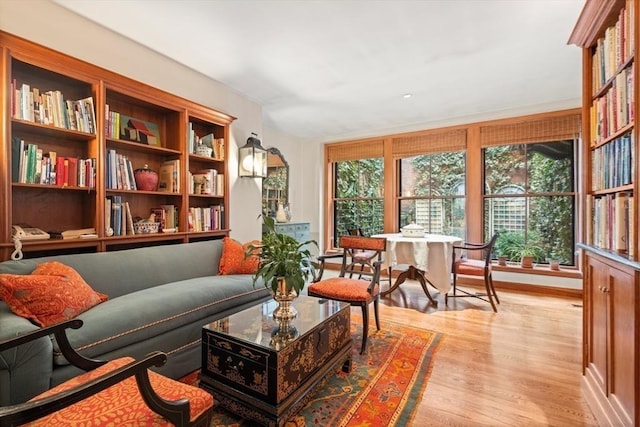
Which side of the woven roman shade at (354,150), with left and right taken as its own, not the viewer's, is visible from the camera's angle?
front

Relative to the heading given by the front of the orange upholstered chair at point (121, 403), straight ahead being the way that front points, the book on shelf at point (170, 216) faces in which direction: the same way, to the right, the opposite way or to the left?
to the right

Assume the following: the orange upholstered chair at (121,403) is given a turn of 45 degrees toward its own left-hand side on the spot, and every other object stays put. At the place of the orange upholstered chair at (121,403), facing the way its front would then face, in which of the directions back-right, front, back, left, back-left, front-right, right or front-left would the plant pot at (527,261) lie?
right

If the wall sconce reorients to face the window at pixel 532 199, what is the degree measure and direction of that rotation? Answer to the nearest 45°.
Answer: approximately 45° to its left

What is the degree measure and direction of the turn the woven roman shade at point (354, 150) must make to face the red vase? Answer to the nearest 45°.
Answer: approximately 45° to its right

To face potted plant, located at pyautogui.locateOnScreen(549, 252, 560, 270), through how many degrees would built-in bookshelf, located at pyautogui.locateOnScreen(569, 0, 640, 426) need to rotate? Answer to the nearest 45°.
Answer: approximately 90° to its right

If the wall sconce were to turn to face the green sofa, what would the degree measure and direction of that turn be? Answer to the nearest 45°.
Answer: approximately 90° to its right

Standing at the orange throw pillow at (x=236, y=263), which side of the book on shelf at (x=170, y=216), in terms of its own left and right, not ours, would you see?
front

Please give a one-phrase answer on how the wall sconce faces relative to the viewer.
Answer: facing the viewer and to the right of the viewer

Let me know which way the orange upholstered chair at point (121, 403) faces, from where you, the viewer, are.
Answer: facing away from the viewer and to the right of the viewer

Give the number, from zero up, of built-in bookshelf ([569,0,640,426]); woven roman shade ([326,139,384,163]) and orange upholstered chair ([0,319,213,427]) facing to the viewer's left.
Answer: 1

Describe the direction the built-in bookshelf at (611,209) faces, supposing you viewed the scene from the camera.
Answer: facing to the left of the viewer

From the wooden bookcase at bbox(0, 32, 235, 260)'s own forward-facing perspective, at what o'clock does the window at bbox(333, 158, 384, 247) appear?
The window is roughly at 10 o'clock from the wooden bookcase.

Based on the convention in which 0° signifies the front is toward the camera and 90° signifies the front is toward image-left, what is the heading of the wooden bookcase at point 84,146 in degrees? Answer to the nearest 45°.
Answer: approximately 315°

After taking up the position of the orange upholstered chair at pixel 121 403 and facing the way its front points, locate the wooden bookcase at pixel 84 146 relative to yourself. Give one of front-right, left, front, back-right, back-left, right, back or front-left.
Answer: front-left

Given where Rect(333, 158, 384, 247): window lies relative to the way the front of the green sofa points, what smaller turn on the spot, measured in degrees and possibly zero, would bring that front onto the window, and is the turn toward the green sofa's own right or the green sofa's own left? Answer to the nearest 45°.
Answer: approximately 90° to the green sofa's own left

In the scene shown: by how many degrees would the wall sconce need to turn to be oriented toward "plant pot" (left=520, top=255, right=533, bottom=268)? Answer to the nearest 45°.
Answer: approximately 45° to its left
